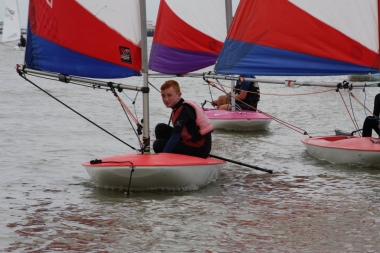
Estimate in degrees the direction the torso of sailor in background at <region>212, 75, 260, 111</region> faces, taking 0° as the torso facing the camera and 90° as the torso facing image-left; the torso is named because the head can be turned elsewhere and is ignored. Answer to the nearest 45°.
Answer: approximately 90°

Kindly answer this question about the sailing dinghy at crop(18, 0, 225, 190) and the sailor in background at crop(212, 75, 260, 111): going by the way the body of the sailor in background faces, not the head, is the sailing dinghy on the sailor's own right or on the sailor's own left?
on the sailor's own left

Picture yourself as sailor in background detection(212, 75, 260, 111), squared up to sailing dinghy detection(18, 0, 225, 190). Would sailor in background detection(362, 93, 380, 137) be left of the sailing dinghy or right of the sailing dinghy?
left

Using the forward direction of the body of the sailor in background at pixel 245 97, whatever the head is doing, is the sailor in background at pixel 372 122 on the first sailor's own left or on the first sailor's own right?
on the first sailor's own left

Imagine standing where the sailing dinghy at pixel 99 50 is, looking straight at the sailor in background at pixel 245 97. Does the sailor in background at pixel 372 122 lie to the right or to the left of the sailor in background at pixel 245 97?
right
